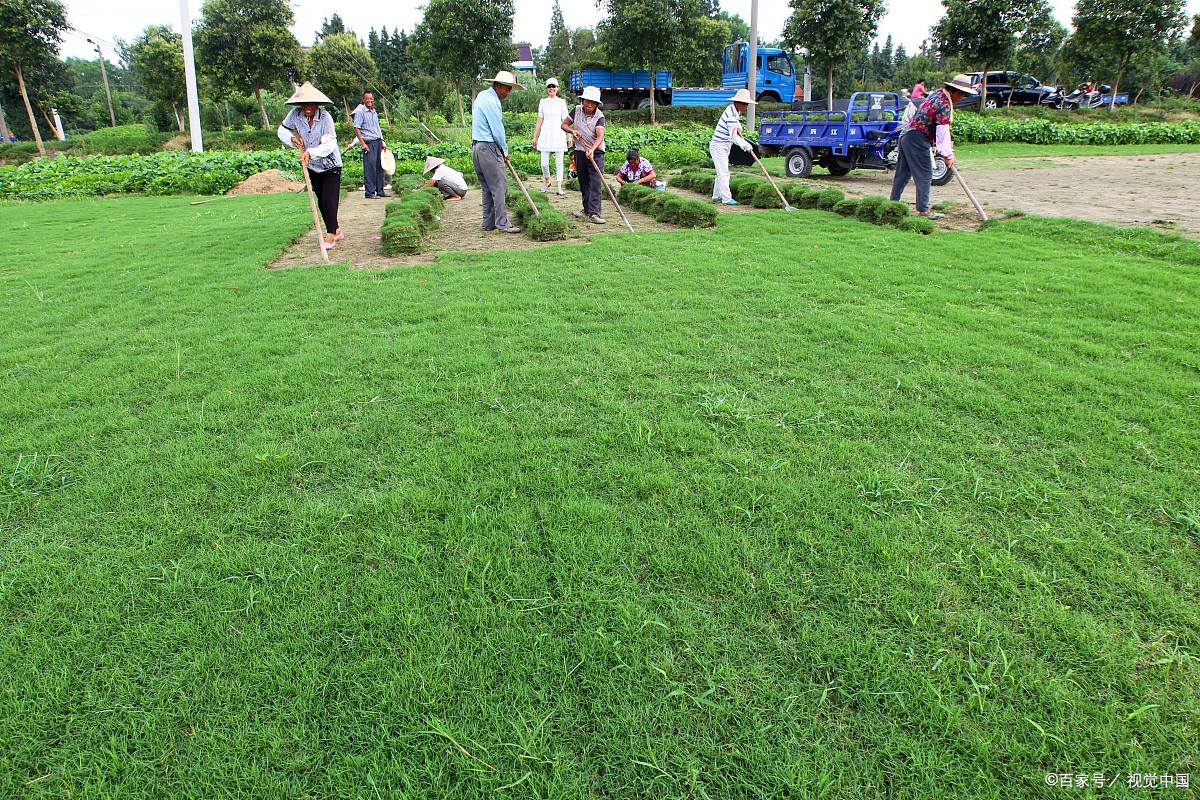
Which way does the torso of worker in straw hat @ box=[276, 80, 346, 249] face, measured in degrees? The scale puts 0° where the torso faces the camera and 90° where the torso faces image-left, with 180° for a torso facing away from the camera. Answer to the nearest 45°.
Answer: approximately 0°

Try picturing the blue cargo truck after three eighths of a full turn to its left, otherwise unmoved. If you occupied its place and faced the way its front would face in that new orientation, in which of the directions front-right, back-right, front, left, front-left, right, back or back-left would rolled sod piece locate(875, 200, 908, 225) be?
back-left

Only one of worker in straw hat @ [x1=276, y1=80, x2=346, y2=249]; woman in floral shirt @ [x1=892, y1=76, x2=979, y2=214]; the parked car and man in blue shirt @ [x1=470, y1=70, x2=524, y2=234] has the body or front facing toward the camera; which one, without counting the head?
the worker in straw hat

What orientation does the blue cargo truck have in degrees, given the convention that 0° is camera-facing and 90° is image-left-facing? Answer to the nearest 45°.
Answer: approximately 270°

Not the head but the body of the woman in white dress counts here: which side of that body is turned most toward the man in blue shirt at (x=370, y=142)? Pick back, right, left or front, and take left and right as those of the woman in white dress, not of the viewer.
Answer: right

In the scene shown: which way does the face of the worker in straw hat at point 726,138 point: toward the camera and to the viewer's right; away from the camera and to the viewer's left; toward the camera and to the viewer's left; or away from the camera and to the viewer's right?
toward the camera and to the viewer's right

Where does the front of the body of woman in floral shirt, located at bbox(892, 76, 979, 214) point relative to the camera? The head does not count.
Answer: to the viewer's right

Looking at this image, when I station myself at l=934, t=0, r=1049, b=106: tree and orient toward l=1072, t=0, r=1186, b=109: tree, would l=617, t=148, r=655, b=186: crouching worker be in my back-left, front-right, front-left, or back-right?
back-right
